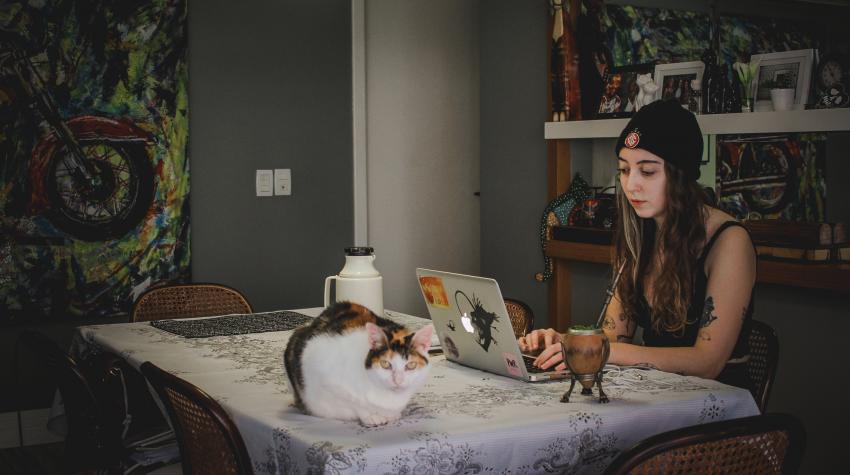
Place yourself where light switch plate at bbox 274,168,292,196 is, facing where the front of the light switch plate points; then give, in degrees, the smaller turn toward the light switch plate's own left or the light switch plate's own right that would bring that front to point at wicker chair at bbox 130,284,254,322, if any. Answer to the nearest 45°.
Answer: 0° — it already faces it

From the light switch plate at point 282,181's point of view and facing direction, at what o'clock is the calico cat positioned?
The calico cat is roughly at 12 o'clock from the light switch plate.

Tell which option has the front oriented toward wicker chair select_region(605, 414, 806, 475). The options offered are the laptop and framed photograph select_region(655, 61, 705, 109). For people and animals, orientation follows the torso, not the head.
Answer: the framed photograph

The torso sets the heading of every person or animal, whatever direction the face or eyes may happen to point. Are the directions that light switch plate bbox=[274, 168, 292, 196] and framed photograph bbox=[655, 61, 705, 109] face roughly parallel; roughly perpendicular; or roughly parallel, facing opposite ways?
roughly parallel

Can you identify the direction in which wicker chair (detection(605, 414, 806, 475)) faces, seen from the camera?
facing away from the viewer and to the left of the viewer

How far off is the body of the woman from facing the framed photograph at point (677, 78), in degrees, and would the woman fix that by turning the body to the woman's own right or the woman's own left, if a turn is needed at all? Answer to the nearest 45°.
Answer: approximately 135° to the woman's own right

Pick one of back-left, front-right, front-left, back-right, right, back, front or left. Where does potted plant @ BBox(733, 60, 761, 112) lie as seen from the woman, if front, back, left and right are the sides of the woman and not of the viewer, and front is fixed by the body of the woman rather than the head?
back-right

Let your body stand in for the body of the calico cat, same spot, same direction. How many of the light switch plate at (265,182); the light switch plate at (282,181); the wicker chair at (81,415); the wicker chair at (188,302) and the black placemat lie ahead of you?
0

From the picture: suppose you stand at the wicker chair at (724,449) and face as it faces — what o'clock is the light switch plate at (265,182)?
The light switch plate is roughly at 12 o'clock from the wicker chair.

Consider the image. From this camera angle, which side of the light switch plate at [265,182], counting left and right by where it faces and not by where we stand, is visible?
front

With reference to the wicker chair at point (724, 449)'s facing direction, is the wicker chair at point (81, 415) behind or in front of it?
in front

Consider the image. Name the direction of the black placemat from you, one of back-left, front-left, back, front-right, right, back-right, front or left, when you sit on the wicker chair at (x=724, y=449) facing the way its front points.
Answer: front

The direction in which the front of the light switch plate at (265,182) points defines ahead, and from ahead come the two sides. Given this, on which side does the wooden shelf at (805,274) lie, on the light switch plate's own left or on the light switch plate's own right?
on the light switch plate's own left

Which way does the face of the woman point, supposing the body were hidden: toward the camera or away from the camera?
toward the camera

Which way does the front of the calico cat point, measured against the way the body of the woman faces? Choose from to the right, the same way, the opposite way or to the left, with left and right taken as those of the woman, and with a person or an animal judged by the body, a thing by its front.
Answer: to the left

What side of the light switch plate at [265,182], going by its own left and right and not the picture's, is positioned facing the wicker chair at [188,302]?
front

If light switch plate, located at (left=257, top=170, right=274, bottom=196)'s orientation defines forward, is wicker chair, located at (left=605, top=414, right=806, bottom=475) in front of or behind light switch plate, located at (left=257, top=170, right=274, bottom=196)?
in front

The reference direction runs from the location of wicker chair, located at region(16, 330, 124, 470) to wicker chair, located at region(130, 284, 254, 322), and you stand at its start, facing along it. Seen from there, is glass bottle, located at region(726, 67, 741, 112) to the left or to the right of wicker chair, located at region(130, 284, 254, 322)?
right

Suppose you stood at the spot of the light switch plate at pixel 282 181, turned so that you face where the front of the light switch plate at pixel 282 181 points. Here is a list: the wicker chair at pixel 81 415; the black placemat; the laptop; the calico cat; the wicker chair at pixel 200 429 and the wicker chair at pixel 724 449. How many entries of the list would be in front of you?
6

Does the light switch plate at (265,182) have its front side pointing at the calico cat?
yes

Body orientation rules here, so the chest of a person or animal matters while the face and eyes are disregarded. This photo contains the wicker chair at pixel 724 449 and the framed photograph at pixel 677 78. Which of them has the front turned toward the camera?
the framed photograph

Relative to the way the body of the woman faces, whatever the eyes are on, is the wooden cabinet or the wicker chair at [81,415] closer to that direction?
the wicker chair

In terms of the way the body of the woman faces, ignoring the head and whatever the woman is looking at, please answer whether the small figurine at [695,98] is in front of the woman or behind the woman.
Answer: behind

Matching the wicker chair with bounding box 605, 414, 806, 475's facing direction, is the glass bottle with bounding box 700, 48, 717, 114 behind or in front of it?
in front
